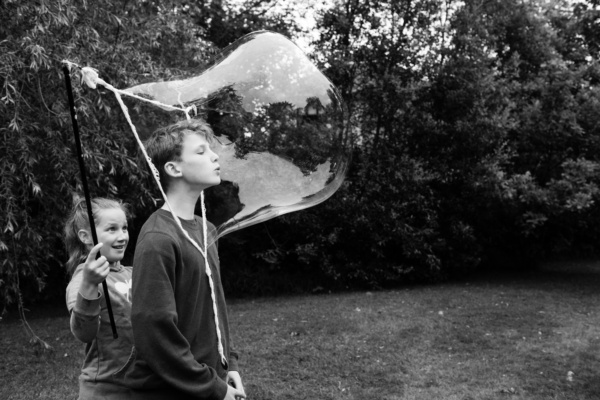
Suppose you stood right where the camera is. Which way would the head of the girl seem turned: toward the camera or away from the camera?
toward the camera

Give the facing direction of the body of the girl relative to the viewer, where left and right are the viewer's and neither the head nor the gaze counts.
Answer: facing the viewer and to the right of the viewer

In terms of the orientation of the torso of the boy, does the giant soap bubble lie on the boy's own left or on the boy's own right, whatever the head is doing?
on the boy's own left

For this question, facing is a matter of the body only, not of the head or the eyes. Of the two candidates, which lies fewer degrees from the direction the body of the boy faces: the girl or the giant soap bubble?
the giant soap bubble

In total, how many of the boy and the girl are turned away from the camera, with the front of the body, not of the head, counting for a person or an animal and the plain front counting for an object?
0

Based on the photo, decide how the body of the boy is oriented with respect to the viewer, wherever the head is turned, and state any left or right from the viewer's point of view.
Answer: facing to the right of the viewer

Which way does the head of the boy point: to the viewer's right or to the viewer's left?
to the viewer's right

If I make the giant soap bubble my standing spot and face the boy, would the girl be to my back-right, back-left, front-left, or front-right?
front-right

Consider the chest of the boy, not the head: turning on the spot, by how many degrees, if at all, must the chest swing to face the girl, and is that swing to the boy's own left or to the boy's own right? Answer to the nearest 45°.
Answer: approximately 135° to the boy's own left

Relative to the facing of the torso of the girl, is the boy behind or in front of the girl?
in front
